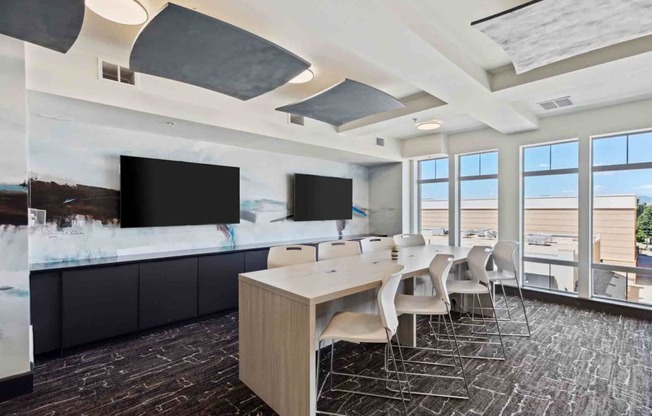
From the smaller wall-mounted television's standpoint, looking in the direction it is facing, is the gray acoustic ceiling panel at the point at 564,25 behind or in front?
in front

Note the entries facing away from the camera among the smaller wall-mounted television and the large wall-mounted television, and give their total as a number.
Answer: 0

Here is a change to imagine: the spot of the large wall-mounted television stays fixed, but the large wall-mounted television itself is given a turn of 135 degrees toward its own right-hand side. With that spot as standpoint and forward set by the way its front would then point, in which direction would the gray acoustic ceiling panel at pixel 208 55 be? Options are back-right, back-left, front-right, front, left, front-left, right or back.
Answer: left

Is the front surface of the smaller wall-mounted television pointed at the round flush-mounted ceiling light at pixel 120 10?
no

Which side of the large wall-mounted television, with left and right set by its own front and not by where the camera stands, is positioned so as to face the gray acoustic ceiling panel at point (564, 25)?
front

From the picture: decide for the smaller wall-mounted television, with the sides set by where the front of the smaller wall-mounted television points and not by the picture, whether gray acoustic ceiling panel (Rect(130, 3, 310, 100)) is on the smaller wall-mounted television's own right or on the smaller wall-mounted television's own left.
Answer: on the smaller wall-mounted television's own right

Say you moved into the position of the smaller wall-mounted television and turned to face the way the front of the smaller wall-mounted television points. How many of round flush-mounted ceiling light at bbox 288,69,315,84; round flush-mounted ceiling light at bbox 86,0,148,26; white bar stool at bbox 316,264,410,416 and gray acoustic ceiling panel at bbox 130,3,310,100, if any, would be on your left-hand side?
0

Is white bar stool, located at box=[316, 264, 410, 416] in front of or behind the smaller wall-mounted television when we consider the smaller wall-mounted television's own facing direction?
in front

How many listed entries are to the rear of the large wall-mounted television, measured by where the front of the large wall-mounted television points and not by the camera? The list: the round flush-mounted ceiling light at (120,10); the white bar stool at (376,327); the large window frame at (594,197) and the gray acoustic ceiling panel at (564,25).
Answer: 0

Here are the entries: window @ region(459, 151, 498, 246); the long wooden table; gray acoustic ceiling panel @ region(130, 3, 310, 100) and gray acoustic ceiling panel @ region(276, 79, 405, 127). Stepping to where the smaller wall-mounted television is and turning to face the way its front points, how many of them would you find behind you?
0

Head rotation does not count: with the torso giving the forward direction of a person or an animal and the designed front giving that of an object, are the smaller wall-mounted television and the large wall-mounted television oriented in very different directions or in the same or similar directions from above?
same or similar directions

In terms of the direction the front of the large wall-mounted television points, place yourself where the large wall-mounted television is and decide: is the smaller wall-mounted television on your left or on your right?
on your left

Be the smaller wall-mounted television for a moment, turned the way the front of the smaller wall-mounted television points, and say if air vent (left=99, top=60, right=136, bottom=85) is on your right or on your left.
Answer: on your right

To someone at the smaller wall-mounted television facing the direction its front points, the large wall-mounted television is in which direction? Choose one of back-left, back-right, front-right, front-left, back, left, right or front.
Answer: right

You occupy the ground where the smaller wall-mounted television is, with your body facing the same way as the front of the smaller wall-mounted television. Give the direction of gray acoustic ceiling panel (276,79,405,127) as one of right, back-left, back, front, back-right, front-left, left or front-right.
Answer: front-right

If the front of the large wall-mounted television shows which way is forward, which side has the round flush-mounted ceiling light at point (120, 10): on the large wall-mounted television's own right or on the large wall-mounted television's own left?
on the large wall-mounted television's own right

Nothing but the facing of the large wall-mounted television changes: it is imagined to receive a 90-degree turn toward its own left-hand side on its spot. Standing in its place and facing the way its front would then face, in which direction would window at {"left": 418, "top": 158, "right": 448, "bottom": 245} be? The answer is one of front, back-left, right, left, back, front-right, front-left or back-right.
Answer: front-right

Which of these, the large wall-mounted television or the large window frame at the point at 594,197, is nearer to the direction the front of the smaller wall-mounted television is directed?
the large window frame

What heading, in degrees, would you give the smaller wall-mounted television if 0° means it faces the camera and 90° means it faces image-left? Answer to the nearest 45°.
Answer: approximately 315°

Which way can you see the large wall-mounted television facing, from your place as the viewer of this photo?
facing the viewer and to the right of the viewer
